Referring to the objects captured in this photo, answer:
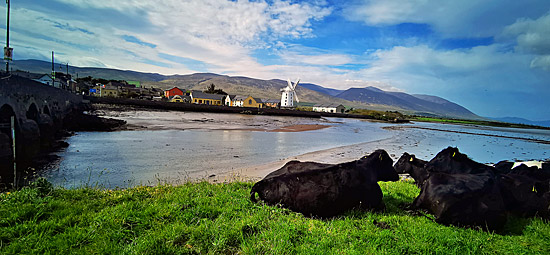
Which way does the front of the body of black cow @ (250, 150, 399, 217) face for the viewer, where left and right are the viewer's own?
facing to the right of the viewer

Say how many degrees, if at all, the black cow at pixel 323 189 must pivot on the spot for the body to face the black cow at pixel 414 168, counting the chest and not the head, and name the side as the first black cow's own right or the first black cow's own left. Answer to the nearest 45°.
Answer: approximately 45° to the first black cow's own left

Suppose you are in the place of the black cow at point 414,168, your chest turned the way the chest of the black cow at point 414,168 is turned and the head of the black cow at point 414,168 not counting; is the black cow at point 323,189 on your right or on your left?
on your left

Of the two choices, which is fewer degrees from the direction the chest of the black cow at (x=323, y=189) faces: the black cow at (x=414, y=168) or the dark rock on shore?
the black cow

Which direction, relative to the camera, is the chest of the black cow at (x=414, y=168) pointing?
to the viewer's left

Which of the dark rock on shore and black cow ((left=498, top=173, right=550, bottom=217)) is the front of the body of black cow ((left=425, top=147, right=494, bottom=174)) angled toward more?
the dark rock on shore
